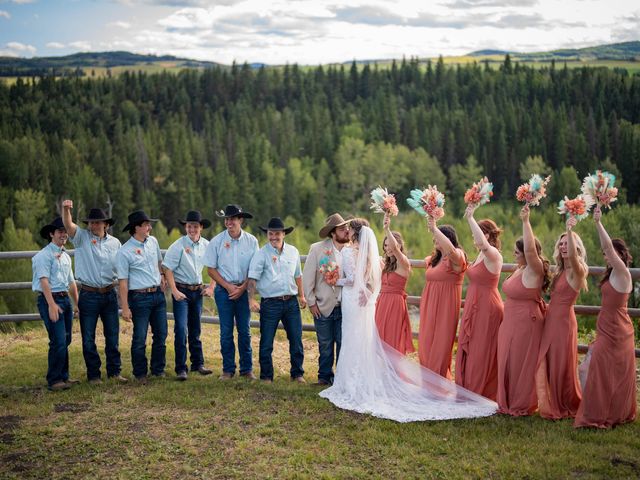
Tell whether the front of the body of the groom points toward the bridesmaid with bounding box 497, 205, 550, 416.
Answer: yes

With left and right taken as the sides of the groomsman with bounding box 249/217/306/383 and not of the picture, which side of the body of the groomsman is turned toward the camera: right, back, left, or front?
front

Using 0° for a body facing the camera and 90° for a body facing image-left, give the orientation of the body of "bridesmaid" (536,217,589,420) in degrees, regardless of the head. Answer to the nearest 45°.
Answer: approximately 45°

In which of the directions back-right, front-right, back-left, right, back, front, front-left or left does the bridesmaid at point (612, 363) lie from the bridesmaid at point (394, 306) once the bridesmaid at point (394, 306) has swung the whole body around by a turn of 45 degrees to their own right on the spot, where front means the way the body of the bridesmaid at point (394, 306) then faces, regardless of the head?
back-left

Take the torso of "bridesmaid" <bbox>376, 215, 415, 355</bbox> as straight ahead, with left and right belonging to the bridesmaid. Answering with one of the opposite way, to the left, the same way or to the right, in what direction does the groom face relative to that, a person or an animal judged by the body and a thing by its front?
to the left

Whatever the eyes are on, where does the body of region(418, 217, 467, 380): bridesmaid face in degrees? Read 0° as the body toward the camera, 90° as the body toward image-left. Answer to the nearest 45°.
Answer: approximately 45°

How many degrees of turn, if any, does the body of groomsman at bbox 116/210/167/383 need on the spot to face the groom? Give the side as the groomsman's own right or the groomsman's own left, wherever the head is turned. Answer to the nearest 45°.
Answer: approximately 45° to the groomsman's own left

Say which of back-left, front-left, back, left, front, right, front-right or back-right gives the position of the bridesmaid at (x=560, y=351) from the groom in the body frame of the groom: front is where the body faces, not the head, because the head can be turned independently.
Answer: front

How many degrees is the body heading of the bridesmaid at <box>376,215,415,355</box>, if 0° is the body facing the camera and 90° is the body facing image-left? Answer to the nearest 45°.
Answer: approximately 45°

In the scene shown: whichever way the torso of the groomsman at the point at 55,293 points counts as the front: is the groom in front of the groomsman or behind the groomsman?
in front

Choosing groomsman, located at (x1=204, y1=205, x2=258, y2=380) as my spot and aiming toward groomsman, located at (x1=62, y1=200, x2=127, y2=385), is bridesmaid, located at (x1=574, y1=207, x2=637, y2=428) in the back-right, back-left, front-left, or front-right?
back-left

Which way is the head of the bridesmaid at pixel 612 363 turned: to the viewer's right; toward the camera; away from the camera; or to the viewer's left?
to the viewer's left

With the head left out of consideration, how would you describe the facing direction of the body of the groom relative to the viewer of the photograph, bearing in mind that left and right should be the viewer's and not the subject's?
facing the viewer and to the right of the viewer

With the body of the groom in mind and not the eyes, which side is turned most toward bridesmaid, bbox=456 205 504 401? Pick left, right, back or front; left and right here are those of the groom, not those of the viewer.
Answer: front
